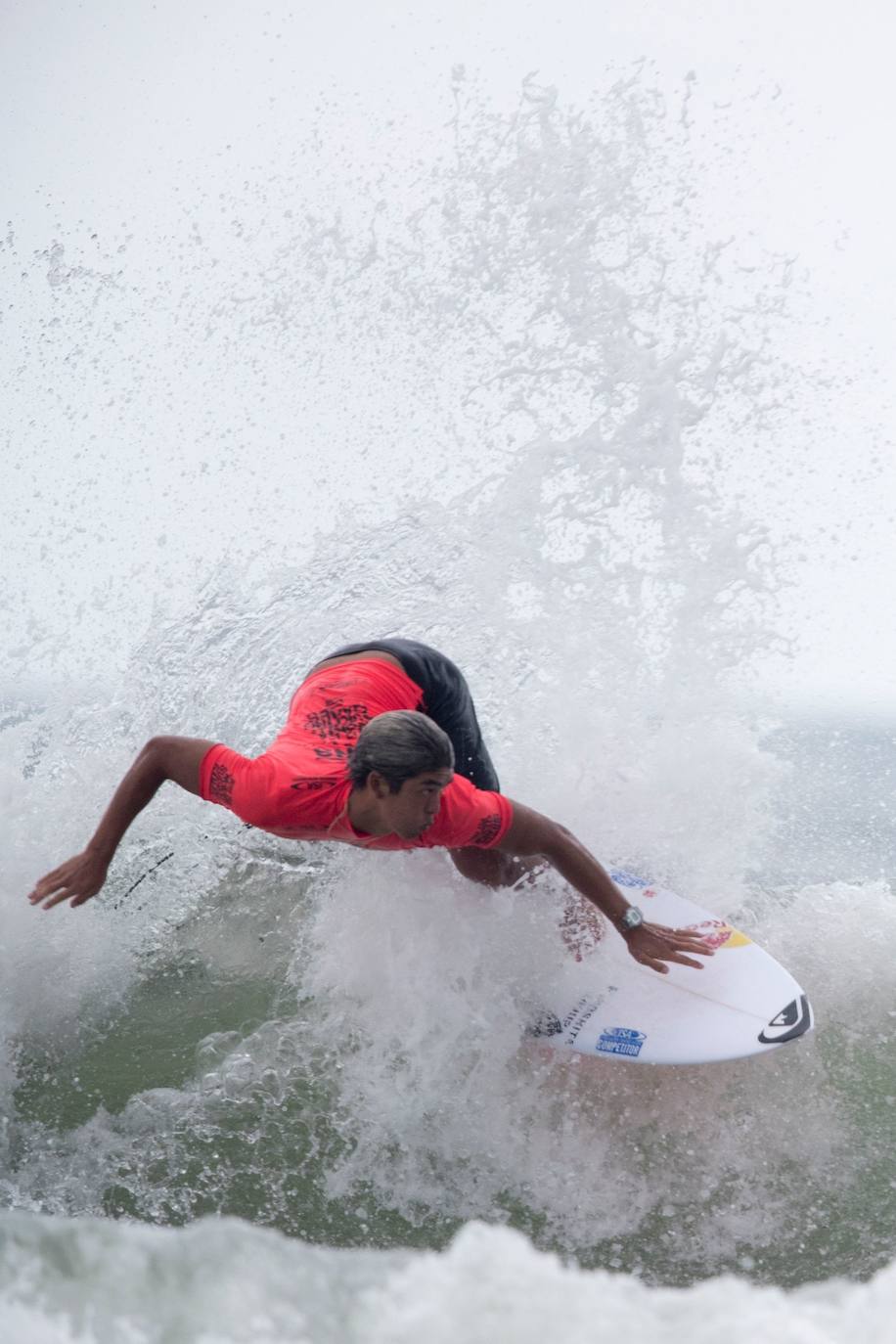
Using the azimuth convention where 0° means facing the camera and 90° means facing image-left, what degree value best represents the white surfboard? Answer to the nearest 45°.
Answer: approximately 315°

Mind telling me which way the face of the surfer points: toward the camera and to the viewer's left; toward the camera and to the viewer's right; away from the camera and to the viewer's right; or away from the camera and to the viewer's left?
toward the camera and to the viewer's right
